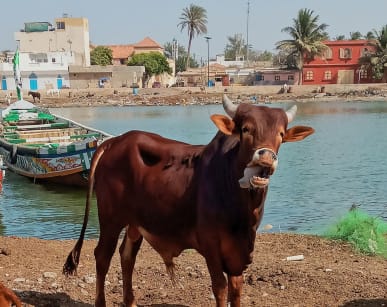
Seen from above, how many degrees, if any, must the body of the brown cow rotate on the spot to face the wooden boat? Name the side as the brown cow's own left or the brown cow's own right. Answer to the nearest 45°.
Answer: approximately 135° to the brown cow's own left

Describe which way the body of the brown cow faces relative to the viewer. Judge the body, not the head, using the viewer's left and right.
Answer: facing the viewer and to the right of the viewer
